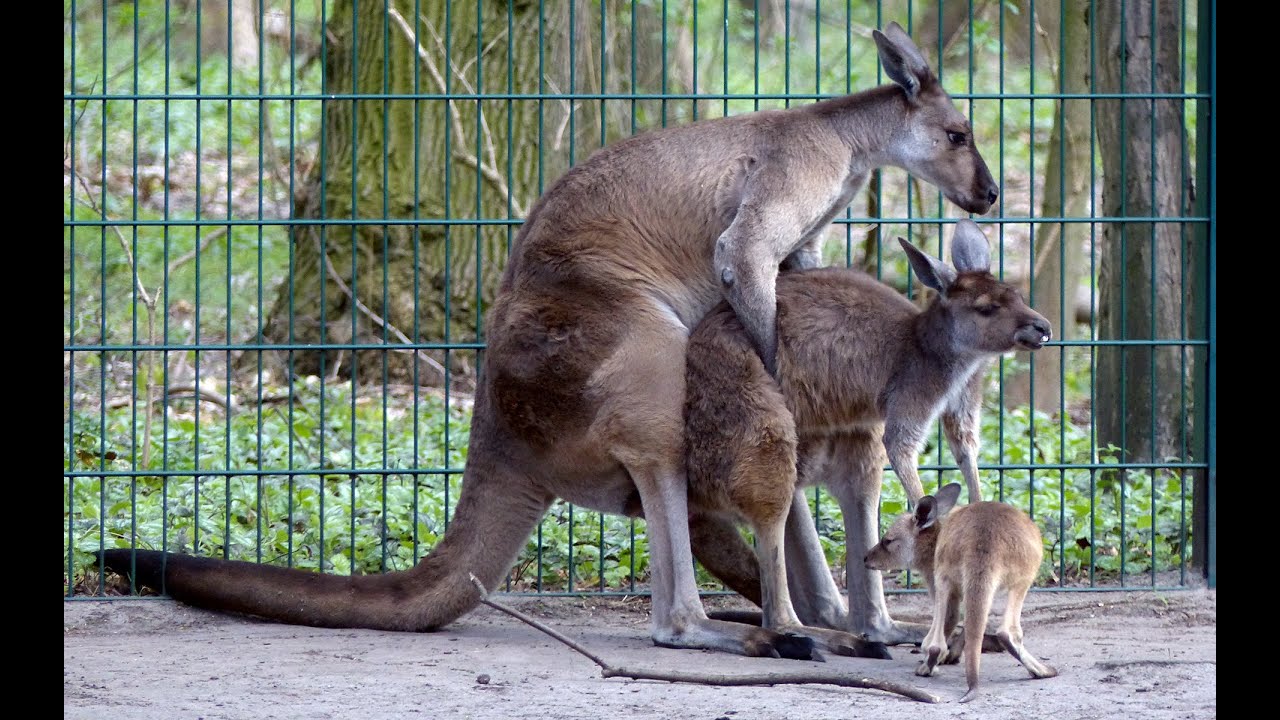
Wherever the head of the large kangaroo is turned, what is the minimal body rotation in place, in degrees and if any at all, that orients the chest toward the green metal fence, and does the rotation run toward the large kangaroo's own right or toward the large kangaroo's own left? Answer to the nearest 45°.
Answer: approximately 90° to the large kangaroo's own left

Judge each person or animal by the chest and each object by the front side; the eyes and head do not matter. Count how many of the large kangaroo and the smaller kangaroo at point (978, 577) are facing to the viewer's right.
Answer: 1

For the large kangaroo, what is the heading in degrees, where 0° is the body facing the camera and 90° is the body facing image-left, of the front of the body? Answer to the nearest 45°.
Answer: approximately 270°

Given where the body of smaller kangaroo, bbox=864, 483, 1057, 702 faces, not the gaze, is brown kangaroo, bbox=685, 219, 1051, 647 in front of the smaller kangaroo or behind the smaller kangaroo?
in front

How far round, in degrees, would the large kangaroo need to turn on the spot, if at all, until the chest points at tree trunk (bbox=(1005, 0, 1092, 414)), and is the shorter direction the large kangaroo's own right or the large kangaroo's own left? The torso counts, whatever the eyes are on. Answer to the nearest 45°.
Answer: approximately 45° to the large kangaroo's own left

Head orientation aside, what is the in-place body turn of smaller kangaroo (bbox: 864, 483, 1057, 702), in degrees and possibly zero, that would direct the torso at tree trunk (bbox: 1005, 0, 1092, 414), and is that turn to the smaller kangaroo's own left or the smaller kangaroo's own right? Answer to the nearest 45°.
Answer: approximately 45° to the smaller kangaroo's own right

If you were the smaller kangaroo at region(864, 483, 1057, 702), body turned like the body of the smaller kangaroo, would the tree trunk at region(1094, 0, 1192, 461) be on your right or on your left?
on your right

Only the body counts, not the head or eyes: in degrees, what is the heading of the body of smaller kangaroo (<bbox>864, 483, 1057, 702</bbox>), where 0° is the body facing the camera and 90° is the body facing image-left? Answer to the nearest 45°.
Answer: approximately 135°

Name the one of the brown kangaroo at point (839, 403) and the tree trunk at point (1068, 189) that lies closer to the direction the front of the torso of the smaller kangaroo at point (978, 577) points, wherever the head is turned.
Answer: the brown kangaroo

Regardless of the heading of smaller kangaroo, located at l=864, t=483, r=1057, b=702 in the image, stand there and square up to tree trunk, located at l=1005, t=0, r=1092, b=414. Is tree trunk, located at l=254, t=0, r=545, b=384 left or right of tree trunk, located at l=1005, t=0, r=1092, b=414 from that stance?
left

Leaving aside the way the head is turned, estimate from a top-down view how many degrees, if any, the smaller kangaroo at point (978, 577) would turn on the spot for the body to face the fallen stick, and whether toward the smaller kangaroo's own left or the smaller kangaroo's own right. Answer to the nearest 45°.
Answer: approximately 45° to the smaller kangaroo's own left
